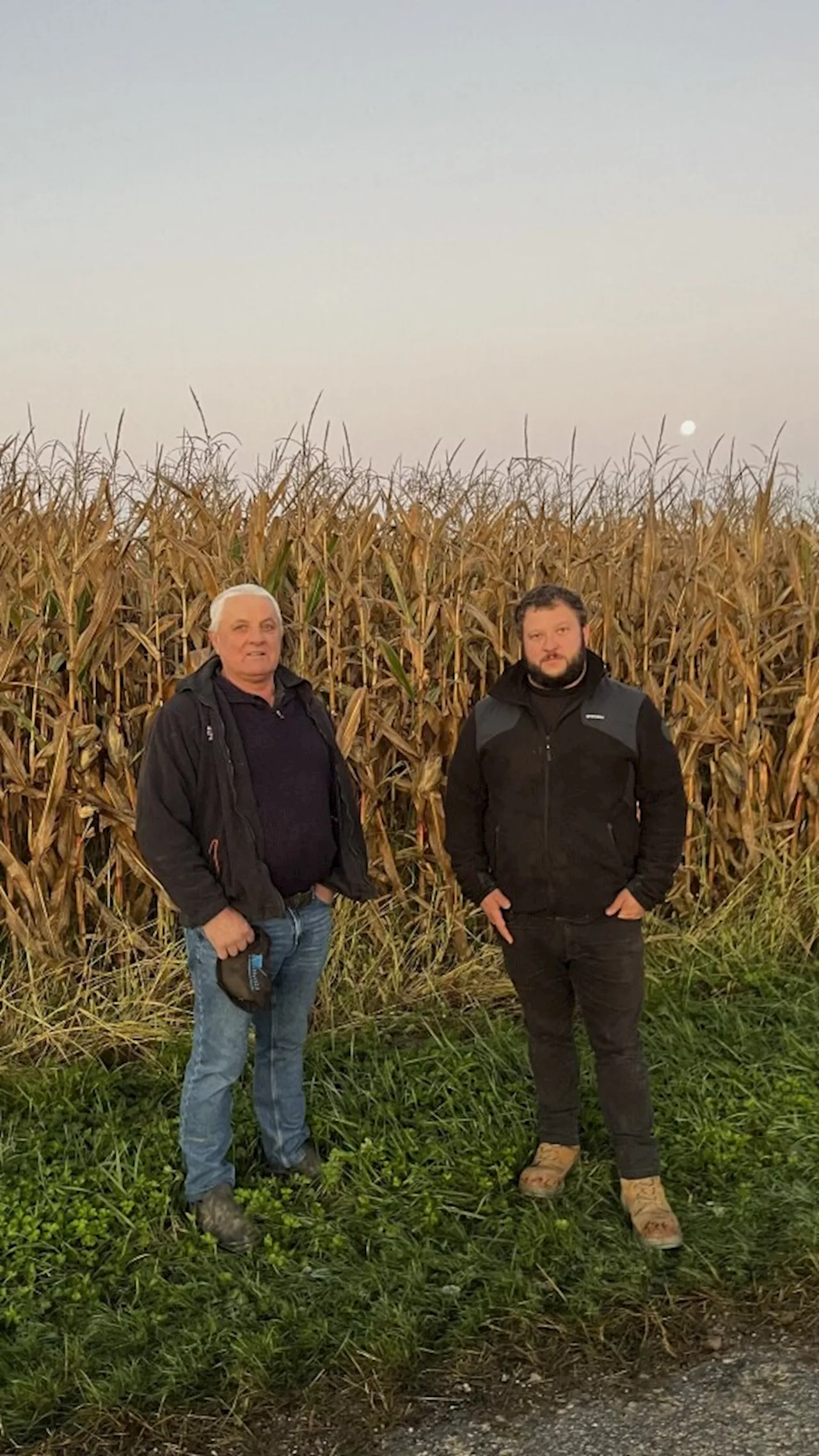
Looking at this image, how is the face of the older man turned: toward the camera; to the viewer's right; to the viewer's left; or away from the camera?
toward the camera

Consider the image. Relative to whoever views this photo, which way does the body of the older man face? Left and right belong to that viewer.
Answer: facing the viewer and to the right of the viewer
